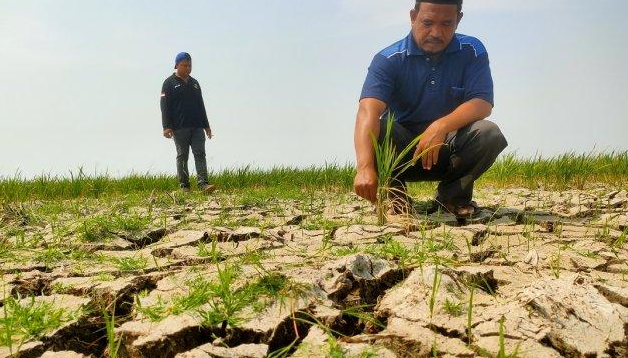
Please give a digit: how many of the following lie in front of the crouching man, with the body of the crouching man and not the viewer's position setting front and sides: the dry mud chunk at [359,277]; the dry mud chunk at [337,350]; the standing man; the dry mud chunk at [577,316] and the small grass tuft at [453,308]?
4

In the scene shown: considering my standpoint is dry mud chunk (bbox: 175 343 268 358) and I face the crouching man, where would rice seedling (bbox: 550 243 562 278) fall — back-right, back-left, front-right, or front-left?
front-right

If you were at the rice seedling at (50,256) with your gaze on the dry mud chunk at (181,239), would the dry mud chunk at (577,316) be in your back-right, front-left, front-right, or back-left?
front-right

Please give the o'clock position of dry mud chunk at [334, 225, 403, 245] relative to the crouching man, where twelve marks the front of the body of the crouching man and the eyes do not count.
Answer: The dry mud chunk is roughly at 1 o'clock from the crouching man.

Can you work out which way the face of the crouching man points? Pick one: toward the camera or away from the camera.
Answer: toward the camera

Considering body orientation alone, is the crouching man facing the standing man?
no

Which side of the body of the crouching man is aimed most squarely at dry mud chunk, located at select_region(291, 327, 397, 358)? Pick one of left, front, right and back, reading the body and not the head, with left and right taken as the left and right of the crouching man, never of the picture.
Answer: front

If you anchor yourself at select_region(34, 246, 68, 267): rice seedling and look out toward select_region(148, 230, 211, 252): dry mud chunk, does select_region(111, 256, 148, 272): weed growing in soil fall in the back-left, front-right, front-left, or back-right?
front-right

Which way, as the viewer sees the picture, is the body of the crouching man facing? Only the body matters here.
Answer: toward the camera

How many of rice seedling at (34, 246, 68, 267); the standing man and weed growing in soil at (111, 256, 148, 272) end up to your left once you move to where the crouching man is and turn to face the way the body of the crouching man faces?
0

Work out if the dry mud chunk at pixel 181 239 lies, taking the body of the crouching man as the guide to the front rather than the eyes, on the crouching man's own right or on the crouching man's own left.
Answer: on the crouching man's own right

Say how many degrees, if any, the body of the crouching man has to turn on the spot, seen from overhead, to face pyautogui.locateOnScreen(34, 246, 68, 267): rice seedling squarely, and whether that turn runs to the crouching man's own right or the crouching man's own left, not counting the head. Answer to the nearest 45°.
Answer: approximately 45° to the crouching man's own right

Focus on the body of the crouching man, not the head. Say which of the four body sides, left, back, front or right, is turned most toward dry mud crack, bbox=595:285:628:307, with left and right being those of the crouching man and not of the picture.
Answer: front

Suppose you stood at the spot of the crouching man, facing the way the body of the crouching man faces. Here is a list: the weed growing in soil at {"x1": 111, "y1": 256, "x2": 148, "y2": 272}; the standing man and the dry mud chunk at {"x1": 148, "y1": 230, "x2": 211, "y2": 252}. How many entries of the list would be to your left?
0
